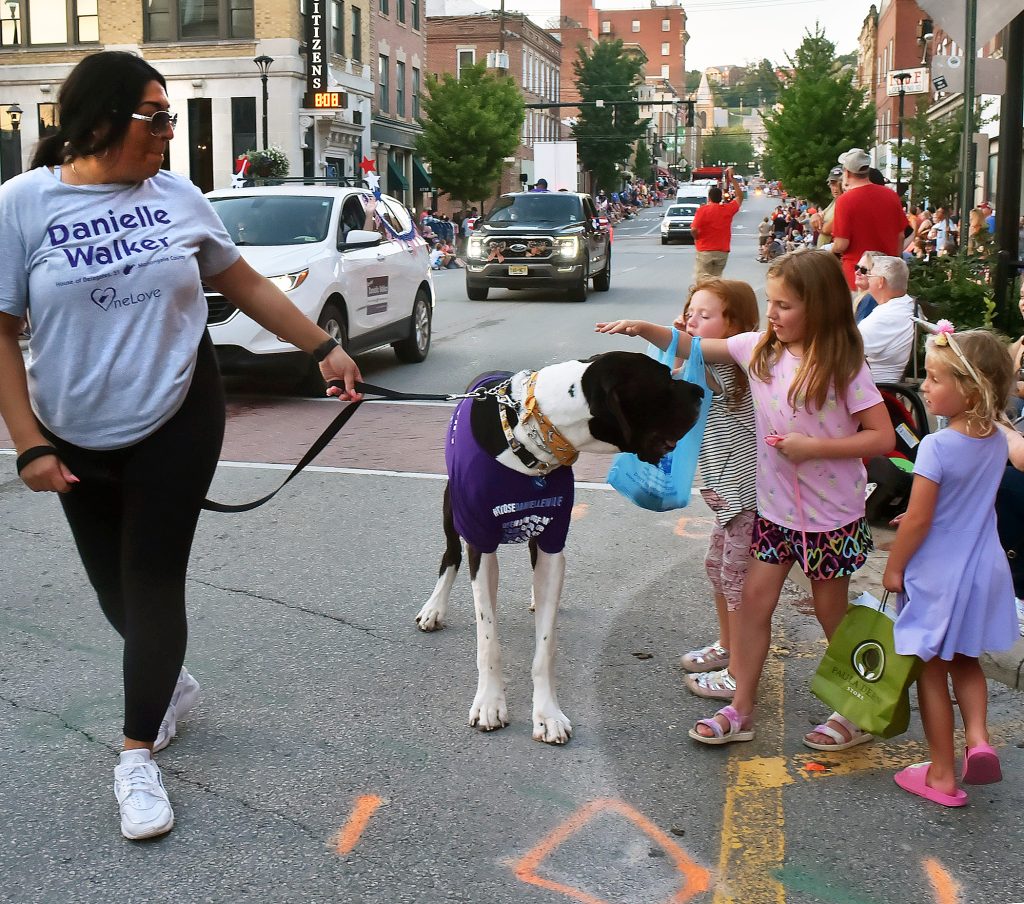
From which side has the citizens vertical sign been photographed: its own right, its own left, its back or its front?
front

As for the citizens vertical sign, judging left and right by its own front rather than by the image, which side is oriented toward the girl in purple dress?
front

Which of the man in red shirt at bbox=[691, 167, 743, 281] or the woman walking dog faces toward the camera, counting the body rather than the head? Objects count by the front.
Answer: the woman walking dog

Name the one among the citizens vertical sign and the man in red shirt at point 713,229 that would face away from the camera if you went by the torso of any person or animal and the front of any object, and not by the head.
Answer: the man in red shirt

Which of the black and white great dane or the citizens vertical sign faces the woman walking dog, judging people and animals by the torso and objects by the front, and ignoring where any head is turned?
the citizens vertical sign

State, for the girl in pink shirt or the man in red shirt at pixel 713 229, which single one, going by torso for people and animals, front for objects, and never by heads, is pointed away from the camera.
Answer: the man in red shirt

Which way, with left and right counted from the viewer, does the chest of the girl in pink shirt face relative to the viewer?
facing the viewer and to the left of the viewer

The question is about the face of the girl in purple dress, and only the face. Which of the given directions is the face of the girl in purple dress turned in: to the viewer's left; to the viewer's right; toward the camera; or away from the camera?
to the viewer's left

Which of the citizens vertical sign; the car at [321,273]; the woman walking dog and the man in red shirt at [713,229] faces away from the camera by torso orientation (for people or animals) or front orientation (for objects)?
the man in red shirt

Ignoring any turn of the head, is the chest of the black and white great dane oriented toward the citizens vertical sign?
no

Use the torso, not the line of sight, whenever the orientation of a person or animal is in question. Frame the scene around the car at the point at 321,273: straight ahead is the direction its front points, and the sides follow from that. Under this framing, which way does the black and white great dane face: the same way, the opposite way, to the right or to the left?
to the left

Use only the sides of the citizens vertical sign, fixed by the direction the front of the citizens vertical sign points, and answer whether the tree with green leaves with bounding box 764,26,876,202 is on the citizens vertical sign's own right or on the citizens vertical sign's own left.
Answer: on the citizens vertical sign's own left

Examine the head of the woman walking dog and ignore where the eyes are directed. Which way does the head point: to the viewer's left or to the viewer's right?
to the viewer's right

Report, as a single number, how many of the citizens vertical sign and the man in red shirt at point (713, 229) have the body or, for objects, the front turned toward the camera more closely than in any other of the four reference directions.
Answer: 1

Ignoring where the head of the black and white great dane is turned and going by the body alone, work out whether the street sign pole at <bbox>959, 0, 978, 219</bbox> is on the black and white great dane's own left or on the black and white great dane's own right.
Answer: on the black and white great dane's own left

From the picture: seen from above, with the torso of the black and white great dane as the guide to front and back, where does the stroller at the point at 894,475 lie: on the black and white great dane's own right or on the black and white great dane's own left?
on the black and white great dane's own left

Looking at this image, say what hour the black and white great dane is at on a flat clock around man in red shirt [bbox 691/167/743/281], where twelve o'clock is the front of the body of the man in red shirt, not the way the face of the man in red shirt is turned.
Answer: The black and white great dane is roughly at 6 o'clock from the man in red shirt.

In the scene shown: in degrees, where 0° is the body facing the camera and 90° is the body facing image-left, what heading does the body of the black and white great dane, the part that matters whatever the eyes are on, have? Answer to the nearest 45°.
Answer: approximately 315°

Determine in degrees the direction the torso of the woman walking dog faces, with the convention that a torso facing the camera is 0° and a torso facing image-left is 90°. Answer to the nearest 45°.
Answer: approximately 0°
